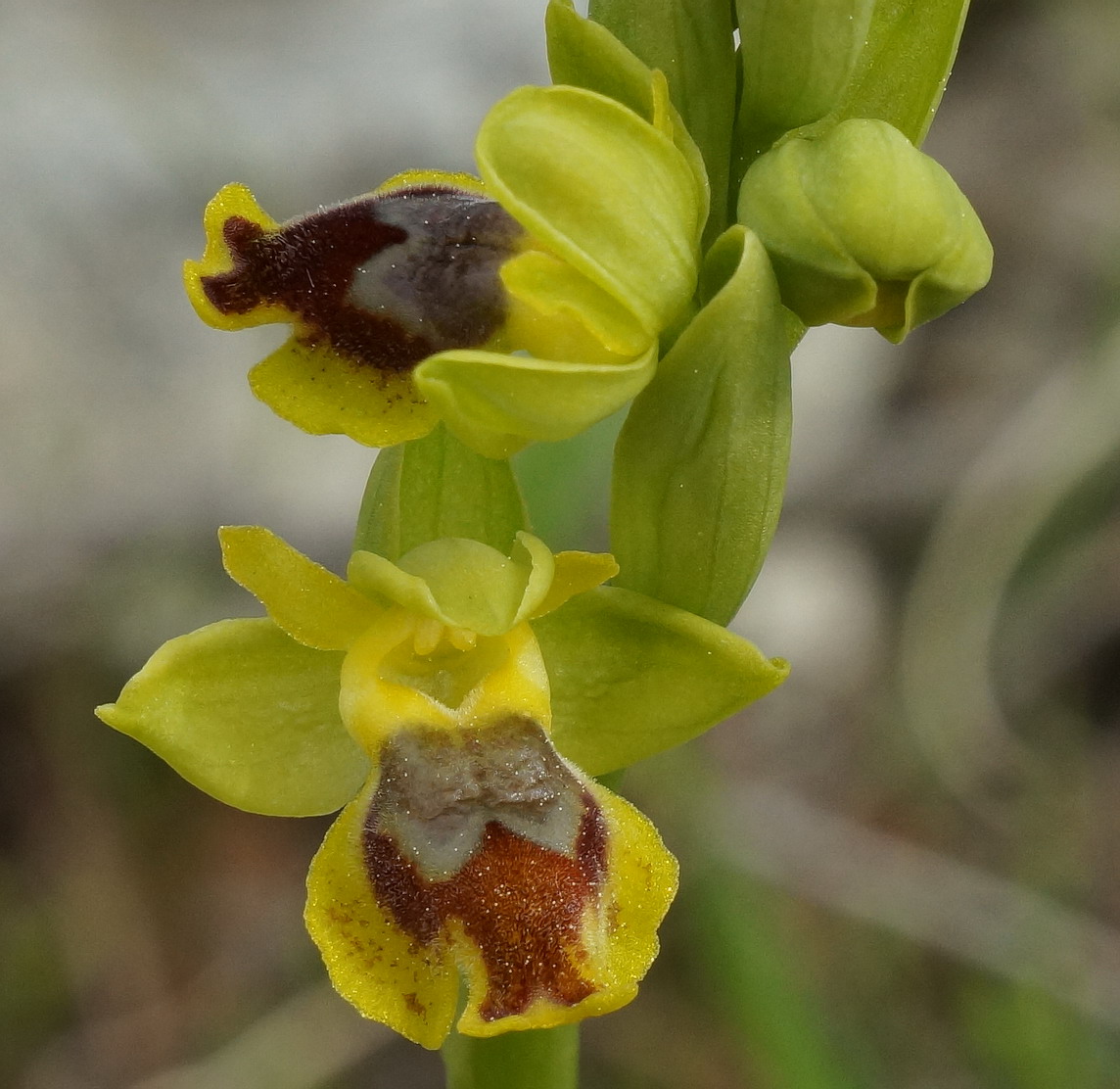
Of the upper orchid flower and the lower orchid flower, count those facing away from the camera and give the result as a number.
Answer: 0

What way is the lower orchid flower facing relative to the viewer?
toward the camera

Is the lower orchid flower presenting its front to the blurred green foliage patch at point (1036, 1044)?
no
